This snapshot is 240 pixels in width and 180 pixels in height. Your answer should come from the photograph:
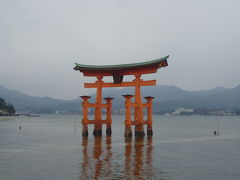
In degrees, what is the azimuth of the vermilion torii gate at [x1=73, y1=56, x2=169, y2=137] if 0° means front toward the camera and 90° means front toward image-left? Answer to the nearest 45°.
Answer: approximately 45°
